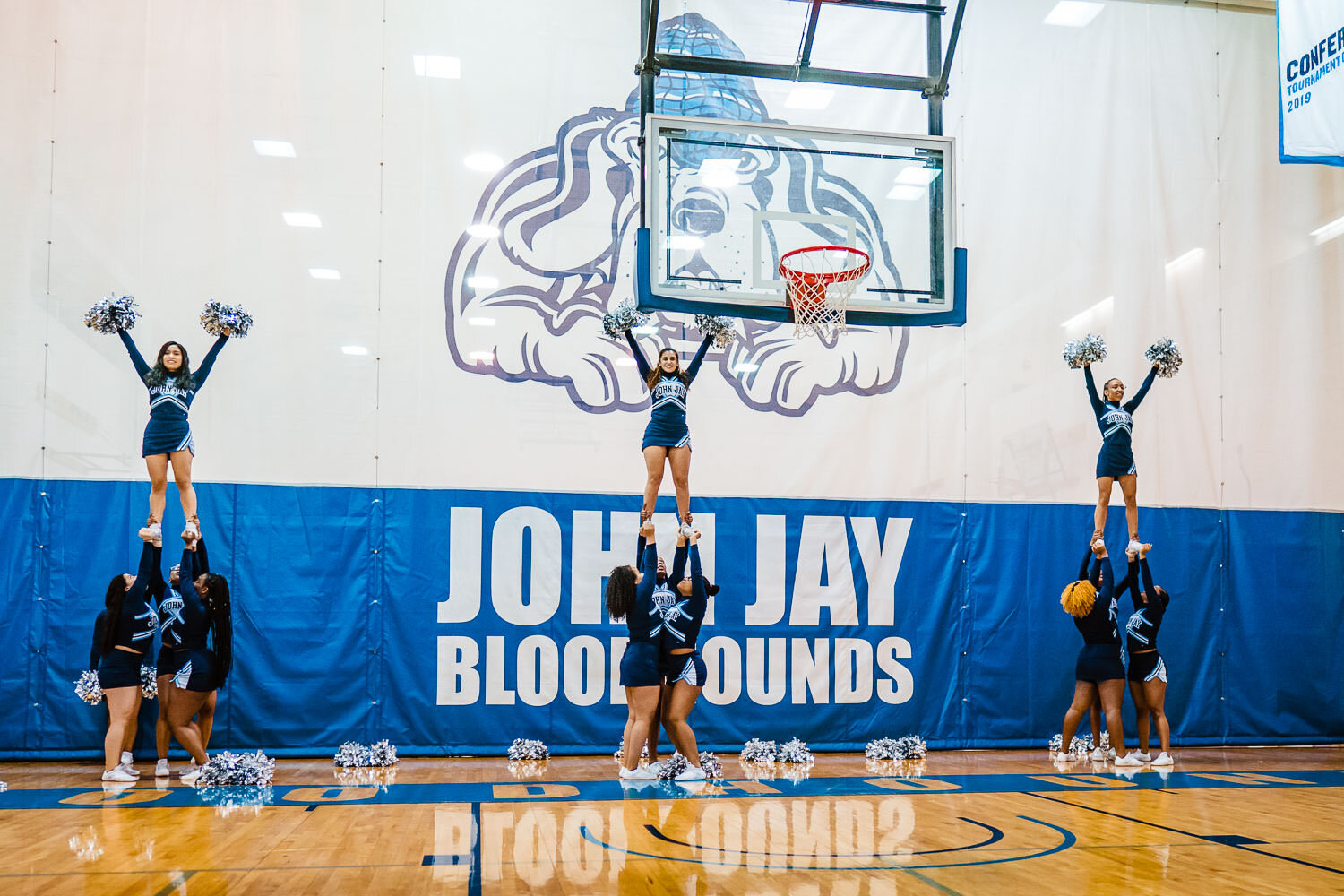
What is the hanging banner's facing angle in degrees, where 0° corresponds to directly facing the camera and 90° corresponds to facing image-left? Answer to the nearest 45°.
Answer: approximately 0°

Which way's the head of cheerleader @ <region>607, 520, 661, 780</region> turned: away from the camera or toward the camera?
away from the camera

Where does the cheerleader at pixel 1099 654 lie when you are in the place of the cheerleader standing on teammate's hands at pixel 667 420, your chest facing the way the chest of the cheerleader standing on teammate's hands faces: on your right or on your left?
on your left

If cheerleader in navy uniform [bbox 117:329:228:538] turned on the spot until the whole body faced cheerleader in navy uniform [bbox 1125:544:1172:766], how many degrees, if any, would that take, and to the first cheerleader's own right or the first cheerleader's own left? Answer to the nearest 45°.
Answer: approximately 90° to the first cheerleader's own left

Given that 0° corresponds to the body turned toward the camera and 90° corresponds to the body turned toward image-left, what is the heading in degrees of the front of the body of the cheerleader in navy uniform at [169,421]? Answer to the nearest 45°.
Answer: approximately 0°

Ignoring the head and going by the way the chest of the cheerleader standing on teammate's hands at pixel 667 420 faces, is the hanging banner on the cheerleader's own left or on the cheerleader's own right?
on the cheerleader's own left

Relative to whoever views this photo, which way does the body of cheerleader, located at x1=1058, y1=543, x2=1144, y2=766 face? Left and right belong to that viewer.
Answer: facing away from the viewer and to the right of the viewer

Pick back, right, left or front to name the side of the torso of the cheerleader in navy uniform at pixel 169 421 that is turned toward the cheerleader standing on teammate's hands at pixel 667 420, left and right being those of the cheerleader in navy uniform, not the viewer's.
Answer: left

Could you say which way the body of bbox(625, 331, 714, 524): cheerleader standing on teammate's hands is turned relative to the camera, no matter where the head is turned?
toward the camera
